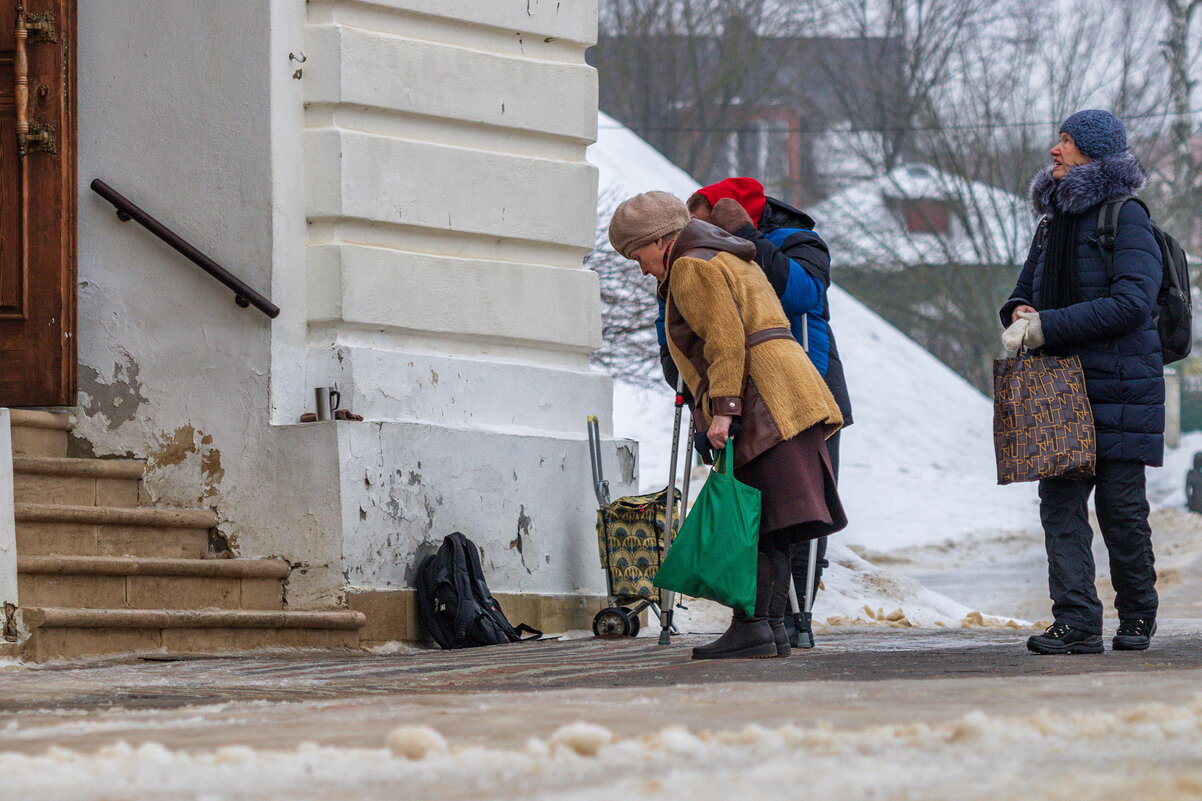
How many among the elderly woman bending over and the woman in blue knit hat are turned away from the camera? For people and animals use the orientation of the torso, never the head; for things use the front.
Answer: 0

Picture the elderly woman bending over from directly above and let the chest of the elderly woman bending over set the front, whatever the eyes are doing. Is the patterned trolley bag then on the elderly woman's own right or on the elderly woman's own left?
on the elderly woman's own right

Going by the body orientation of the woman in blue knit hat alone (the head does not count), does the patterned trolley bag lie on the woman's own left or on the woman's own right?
on the woman's own right

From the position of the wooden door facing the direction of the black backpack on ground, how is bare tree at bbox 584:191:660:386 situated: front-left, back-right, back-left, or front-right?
front-left

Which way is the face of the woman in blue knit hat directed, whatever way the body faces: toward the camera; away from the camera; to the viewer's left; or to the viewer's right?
to the viewer's left

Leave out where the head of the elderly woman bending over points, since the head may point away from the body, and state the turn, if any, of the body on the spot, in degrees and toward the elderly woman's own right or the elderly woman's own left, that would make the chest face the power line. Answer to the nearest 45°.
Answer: approximately 90° to the elderly woman's own right

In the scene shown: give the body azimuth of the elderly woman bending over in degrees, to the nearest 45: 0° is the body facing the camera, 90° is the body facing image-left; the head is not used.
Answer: approximately 90°

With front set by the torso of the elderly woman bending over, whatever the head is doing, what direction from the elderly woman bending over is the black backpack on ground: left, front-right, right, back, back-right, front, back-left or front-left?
front-right

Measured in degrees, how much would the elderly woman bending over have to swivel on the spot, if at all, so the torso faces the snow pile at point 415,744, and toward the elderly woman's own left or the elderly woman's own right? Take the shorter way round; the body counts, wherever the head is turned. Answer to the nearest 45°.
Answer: approximately 90° to the elderly woman's own left

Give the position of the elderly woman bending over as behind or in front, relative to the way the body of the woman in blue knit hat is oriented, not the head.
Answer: in front

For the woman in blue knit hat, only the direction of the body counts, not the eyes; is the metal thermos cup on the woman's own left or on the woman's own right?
on the woman's own right

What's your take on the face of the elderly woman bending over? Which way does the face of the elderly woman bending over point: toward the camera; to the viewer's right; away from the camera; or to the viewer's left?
to the viewer's left

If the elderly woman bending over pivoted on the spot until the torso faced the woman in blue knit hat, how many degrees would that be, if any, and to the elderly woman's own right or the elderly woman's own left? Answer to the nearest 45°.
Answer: approximately 180°

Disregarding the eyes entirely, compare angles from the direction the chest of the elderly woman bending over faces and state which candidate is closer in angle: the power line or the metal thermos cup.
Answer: the metal thermos cup
